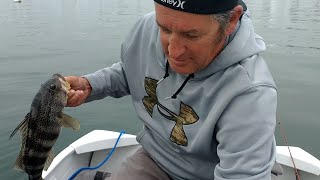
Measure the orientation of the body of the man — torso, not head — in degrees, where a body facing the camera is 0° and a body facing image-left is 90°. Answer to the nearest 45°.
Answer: approximately 45°

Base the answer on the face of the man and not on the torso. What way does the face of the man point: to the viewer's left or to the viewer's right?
to the viewer's left
